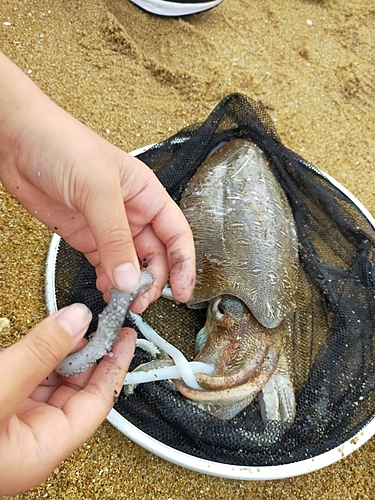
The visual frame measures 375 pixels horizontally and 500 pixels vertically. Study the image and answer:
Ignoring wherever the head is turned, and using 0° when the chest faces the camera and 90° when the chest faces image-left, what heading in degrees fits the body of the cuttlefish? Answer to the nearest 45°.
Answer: approximately 0°
